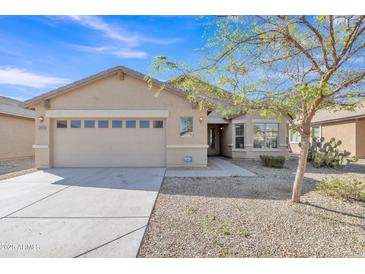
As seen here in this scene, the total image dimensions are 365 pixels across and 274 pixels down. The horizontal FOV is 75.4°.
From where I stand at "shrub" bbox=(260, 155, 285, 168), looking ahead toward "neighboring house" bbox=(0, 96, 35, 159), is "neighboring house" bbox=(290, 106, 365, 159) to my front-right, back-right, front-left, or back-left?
back-right

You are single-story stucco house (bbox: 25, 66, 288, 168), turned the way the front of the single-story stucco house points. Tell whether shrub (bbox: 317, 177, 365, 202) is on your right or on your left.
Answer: on your left

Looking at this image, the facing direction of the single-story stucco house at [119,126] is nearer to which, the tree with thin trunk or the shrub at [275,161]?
the tree with thin trunk

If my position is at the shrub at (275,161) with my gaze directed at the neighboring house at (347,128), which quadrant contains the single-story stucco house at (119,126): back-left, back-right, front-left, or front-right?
back-left

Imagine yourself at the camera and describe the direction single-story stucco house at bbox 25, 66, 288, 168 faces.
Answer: facing the viewer

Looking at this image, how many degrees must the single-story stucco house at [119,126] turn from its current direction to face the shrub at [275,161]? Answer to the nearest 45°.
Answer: approximately 90° to its left

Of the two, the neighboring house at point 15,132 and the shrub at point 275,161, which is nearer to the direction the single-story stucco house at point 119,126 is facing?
the shrub

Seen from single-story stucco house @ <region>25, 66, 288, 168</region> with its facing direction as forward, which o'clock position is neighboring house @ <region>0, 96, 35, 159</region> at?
The neighboring house is roughly at 4 o'clock from the single-story stucco house.

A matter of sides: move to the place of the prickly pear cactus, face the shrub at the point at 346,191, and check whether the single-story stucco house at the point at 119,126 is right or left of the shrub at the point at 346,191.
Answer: right

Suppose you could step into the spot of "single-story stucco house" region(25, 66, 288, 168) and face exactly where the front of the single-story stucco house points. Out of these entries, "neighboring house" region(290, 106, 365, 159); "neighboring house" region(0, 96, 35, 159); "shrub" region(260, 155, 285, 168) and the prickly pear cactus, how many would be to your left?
3

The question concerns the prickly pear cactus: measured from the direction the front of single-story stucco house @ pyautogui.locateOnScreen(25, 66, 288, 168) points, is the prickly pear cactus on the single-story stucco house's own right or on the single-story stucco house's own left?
on the single-story stucco house's own left
